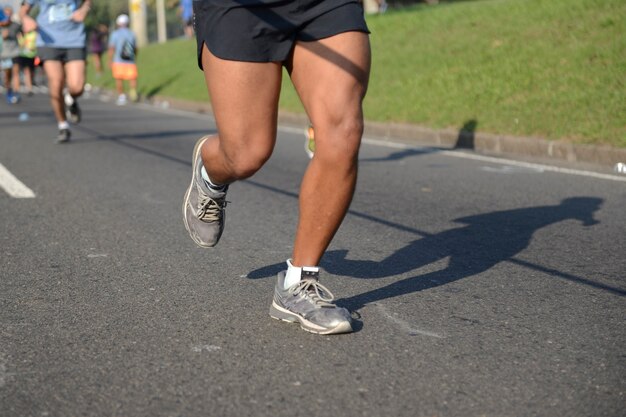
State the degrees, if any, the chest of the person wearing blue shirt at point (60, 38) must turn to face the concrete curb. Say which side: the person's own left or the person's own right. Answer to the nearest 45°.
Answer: approximately 90° to the person's own left

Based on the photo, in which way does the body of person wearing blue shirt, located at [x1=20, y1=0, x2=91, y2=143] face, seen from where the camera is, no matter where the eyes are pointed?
toward the camera
